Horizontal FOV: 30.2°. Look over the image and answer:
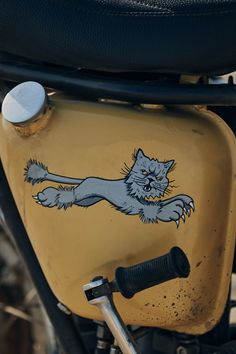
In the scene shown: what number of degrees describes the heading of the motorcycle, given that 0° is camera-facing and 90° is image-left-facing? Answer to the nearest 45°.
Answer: approximately 270°
